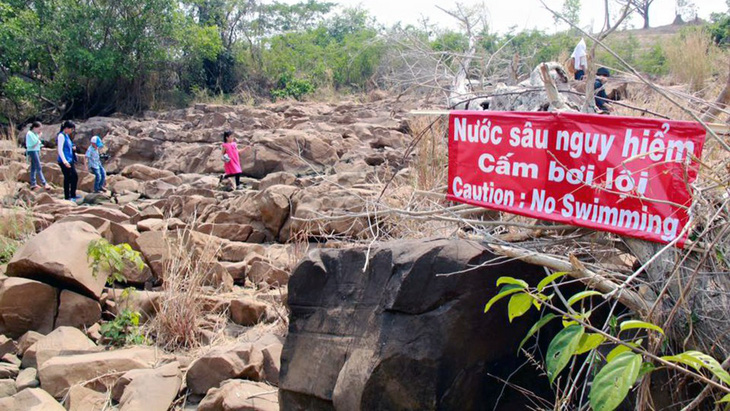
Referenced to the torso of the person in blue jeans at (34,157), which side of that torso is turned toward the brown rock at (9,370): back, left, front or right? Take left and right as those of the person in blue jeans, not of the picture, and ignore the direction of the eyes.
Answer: right

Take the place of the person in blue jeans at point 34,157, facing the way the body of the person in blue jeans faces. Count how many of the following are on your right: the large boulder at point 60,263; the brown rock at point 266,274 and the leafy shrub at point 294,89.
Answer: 2

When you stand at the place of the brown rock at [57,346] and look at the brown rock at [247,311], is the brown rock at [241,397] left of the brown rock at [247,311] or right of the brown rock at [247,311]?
right

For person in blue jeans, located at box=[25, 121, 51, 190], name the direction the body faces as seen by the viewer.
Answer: to the viewer's right

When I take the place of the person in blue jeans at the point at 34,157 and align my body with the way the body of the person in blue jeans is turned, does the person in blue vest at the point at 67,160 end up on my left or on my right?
on my right

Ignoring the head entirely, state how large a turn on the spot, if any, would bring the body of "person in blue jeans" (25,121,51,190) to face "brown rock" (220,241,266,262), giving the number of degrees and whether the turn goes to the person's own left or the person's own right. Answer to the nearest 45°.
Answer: approximately 90° to the person's own right

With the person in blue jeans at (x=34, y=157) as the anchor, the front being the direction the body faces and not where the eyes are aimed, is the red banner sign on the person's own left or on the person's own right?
on the person's own right

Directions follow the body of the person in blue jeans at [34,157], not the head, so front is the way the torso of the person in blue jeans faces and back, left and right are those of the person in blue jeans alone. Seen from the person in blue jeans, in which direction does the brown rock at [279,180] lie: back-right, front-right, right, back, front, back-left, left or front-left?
front-right

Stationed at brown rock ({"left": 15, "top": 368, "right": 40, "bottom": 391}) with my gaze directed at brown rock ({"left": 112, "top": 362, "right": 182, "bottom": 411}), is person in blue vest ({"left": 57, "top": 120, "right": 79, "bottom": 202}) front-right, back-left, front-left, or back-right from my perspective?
back-left

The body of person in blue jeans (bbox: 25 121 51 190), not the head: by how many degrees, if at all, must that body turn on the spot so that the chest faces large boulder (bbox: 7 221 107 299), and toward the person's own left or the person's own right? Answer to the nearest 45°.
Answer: approximately 90° to the person's own right

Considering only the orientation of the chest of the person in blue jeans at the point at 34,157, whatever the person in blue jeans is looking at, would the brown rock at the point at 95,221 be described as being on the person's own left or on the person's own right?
on the person's own right

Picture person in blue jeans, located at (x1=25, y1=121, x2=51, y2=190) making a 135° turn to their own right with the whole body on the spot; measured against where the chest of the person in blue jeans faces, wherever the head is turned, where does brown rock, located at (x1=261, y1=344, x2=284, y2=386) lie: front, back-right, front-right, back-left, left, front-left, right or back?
front-left

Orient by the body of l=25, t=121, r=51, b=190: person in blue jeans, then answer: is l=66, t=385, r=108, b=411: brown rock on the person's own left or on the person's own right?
on the person's own right

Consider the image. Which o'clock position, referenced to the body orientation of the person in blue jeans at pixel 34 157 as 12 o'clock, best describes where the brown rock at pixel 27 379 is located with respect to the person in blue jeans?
The brown rock is roughly at 3 o'clock from the person in blue jeans.

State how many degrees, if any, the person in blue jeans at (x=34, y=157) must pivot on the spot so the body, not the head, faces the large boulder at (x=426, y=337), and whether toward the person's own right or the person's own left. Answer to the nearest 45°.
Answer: approximately 90° to the person's own right

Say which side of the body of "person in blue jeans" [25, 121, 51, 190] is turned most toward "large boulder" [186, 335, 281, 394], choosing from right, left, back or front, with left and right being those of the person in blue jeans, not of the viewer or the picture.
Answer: right
